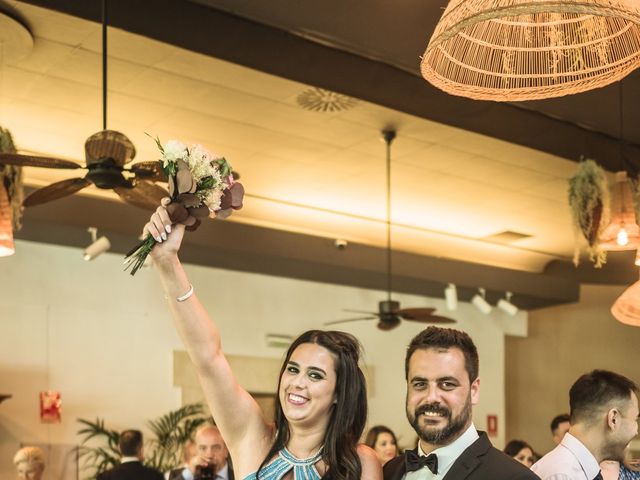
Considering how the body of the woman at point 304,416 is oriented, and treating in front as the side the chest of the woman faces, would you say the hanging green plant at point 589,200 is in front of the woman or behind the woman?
behind

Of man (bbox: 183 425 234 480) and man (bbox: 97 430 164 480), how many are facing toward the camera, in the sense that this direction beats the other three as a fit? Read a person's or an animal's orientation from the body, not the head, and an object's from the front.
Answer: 1

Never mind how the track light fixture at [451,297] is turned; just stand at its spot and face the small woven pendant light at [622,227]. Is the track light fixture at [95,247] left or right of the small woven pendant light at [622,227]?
right

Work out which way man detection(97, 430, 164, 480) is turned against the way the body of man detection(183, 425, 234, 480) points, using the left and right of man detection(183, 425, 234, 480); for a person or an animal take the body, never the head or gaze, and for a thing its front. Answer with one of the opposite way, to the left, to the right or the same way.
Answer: the opposite way

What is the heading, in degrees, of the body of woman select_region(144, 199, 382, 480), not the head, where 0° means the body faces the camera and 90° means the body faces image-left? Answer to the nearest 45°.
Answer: approximately 45°

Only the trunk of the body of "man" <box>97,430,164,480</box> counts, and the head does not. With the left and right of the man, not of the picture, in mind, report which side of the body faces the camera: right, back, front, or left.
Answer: back

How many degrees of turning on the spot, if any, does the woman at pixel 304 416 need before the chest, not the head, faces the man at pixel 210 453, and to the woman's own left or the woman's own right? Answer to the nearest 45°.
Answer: approximately 135° to the woman's own right

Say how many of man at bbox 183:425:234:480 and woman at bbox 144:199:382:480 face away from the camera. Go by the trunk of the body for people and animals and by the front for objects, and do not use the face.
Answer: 0
